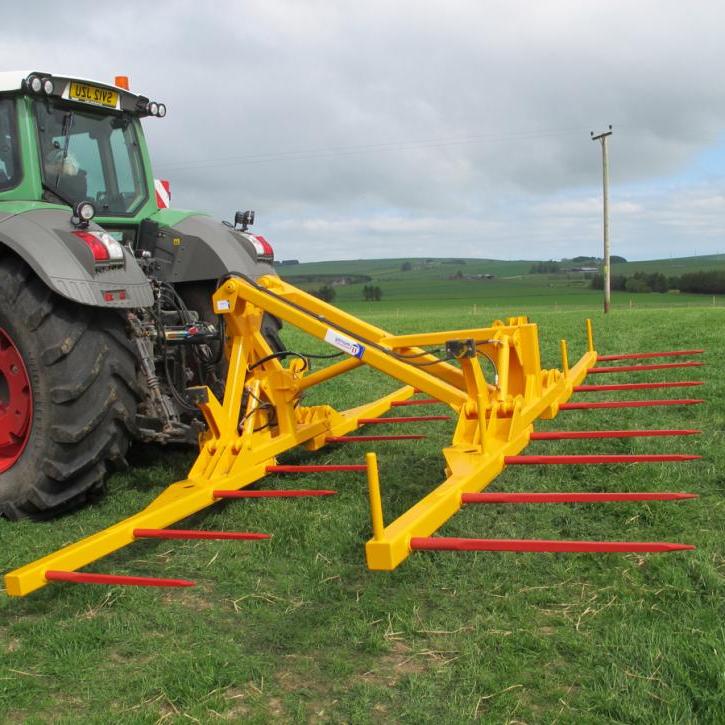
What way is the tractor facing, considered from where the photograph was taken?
facing away from the viewer and to the left of the viewer
